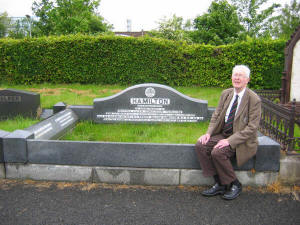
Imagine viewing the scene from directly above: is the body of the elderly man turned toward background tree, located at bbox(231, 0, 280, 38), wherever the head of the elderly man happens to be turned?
no

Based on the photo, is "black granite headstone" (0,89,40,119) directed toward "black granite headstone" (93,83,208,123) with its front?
no

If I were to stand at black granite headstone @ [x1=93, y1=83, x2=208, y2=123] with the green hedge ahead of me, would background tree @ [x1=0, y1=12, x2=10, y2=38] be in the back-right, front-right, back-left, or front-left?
front-left

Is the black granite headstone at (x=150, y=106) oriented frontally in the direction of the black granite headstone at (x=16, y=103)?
no

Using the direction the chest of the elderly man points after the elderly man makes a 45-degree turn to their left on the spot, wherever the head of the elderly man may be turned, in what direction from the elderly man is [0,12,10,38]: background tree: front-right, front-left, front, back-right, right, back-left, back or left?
back-right

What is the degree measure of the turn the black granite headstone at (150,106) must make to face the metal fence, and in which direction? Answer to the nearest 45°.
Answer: approximately 45° to its left

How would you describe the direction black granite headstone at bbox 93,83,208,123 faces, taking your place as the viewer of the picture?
facing the viewer

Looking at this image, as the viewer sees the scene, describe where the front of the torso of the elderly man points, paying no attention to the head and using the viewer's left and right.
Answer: facing the viewer and to the left of the viewer

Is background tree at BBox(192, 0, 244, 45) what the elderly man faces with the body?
no

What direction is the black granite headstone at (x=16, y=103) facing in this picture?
toward the camera
